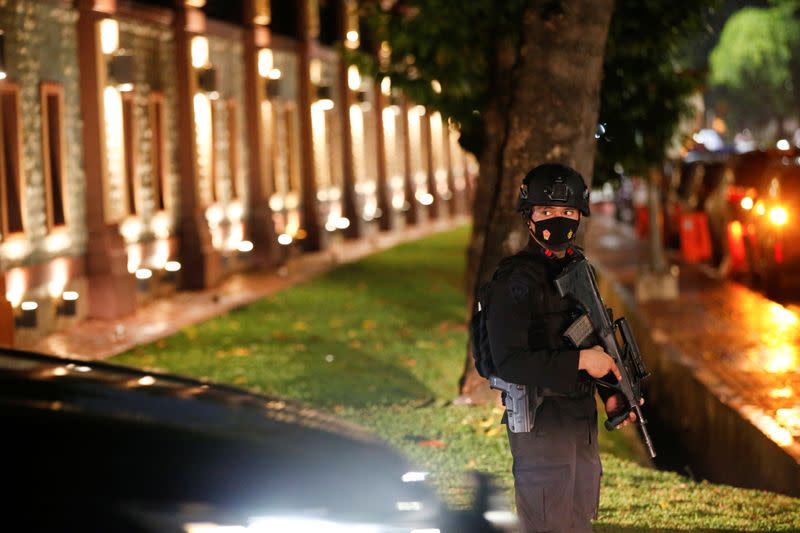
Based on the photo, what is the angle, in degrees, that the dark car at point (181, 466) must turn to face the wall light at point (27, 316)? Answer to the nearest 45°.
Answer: approximately 90° to its left

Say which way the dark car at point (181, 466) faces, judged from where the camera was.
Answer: facing to the right of the viewer

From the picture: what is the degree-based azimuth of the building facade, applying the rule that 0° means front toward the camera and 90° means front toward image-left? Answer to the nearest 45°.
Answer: approximately 315°

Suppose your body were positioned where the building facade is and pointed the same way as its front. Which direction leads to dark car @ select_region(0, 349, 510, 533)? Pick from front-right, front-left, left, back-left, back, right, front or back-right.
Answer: front-right

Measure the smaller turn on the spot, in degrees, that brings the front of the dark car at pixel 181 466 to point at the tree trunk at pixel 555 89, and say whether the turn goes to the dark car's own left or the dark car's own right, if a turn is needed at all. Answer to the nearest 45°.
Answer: approximately 45° to the dark car's own left

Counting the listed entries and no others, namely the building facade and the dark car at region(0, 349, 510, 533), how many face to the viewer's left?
0

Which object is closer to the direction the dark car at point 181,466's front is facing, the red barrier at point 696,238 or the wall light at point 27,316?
the red barrier

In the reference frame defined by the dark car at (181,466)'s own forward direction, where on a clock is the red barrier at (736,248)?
The red barrier is roughly at 10 o'clock from the dark car.

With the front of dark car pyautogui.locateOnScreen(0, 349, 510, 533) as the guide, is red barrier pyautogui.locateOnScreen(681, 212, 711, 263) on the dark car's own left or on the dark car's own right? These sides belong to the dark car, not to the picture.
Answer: on the dark car's own left

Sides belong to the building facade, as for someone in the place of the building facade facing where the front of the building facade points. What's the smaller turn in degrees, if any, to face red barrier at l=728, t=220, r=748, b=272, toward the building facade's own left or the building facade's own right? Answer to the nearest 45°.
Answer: approximately 45° to the building facade's own left
